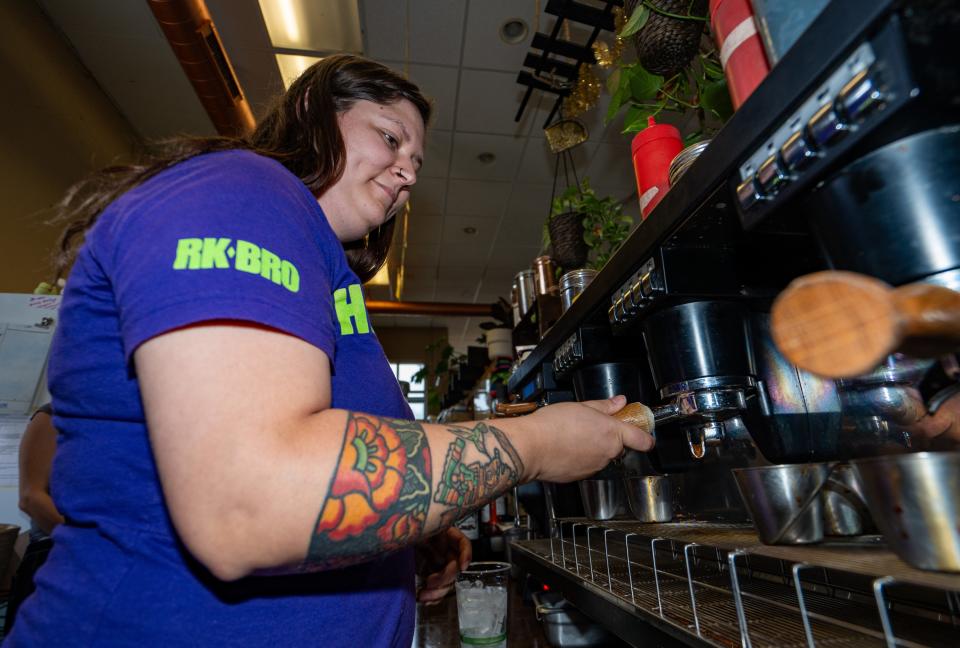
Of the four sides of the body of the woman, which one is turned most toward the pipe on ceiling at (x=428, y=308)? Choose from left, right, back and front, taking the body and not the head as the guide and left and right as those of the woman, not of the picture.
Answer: left

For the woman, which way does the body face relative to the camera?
to the viewer's right

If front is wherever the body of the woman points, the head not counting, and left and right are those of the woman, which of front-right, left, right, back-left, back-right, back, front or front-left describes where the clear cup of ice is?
front-left

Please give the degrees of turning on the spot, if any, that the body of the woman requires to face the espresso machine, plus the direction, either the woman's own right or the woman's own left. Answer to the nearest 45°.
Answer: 0° — they already face it

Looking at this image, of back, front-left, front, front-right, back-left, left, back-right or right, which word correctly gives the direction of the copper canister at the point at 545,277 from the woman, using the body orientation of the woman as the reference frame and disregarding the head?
front-left

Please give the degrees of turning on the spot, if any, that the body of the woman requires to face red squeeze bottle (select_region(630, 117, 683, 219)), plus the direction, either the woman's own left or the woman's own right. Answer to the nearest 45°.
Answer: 0° — they already face it

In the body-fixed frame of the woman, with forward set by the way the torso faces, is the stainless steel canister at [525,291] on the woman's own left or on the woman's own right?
on the woman's own left
